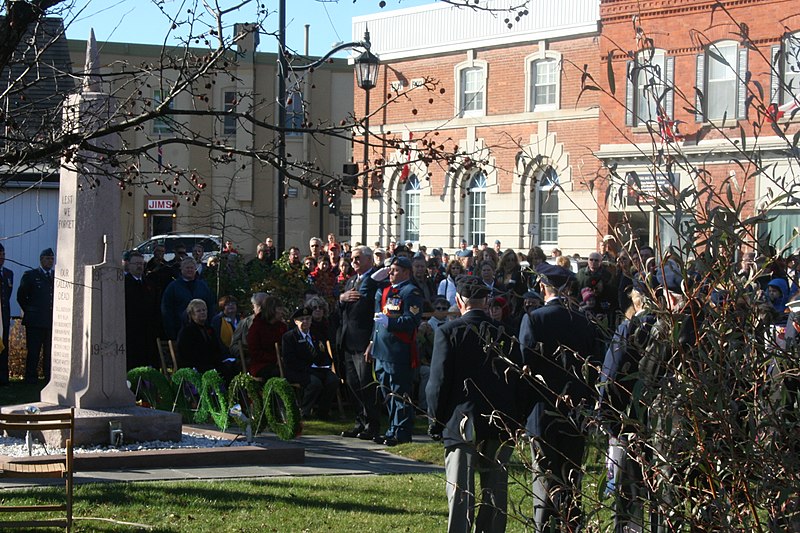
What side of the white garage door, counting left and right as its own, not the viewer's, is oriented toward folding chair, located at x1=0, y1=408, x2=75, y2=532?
front

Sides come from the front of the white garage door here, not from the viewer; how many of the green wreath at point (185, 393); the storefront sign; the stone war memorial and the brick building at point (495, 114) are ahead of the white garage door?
2

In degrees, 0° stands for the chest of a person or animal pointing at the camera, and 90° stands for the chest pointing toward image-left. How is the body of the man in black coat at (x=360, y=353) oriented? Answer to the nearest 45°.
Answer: approximately 45°

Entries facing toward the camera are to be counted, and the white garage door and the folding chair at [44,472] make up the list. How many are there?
1

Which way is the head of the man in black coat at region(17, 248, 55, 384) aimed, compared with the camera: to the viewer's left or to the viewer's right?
to the viewer's right

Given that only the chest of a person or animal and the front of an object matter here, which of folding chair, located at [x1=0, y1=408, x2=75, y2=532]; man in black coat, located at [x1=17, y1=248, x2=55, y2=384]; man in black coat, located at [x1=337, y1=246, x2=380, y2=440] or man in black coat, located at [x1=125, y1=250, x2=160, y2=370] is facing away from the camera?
the folding chair

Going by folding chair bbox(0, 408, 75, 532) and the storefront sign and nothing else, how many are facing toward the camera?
1

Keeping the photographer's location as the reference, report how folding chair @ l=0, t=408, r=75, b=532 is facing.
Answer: facing away from the viewer

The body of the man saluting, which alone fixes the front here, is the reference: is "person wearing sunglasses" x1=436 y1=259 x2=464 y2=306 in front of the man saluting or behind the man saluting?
behind

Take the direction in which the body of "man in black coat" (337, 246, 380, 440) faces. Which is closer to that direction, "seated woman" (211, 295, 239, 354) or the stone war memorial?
the stone war memorial

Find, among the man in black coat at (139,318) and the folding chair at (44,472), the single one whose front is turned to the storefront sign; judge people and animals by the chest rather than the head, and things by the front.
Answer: the folding chair

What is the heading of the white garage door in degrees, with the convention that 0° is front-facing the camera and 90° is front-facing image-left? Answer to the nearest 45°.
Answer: approximately 0°

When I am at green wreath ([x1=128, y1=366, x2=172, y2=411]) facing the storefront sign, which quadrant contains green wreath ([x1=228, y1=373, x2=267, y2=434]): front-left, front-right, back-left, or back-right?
back-right
